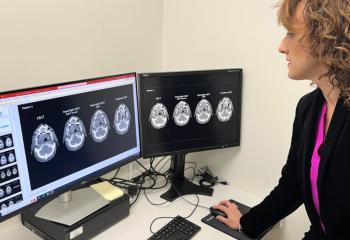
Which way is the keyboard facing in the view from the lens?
facing the viewer and to the right of the viewer

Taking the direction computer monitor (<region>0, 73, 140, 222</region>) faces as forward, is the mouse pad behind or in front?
in front

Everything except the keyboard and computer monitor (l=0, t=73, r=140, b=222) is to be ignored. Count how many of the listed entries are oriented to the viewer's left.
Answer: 0
